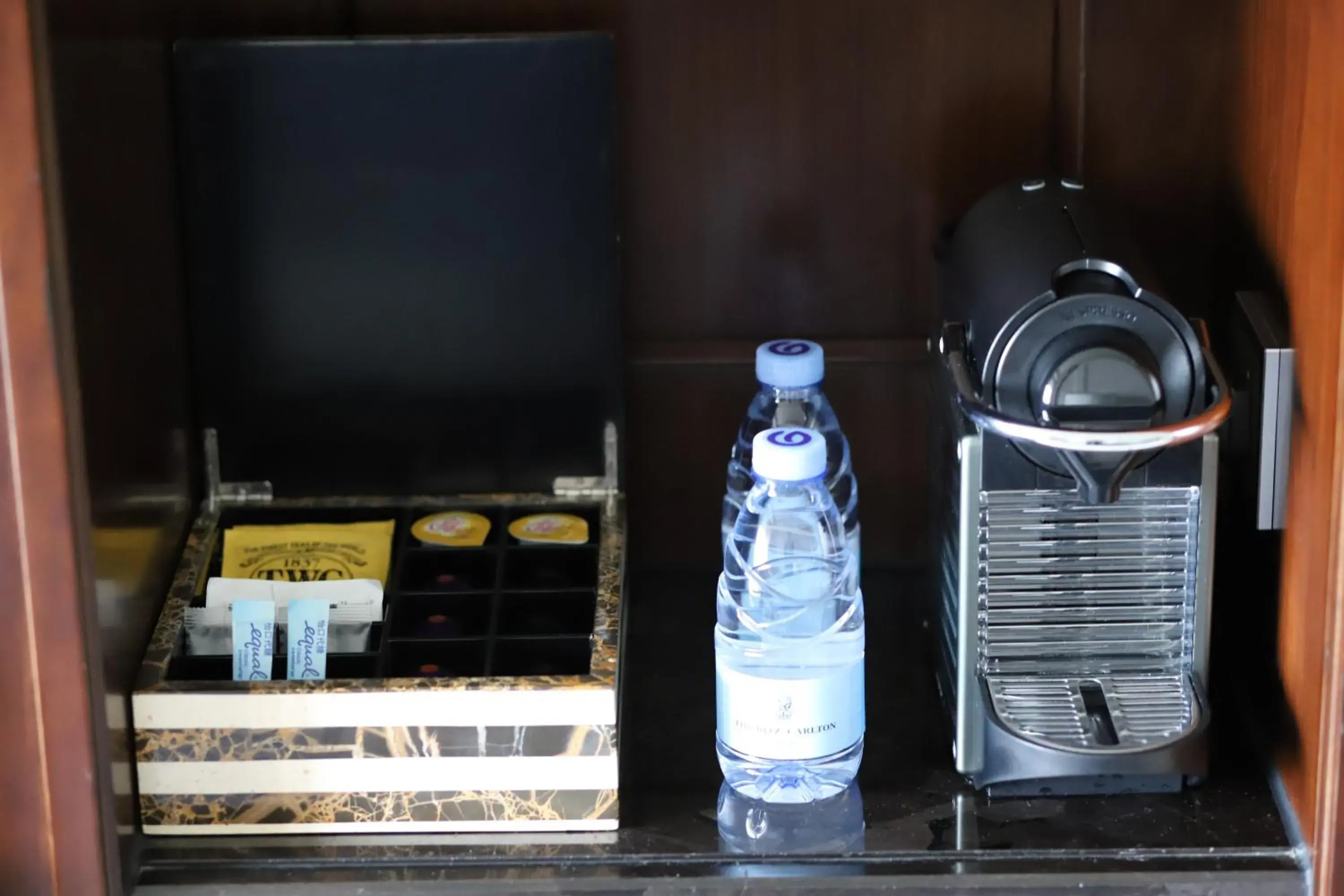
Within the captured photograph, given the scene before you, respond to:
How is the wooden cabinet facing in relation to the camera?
toward the camera
